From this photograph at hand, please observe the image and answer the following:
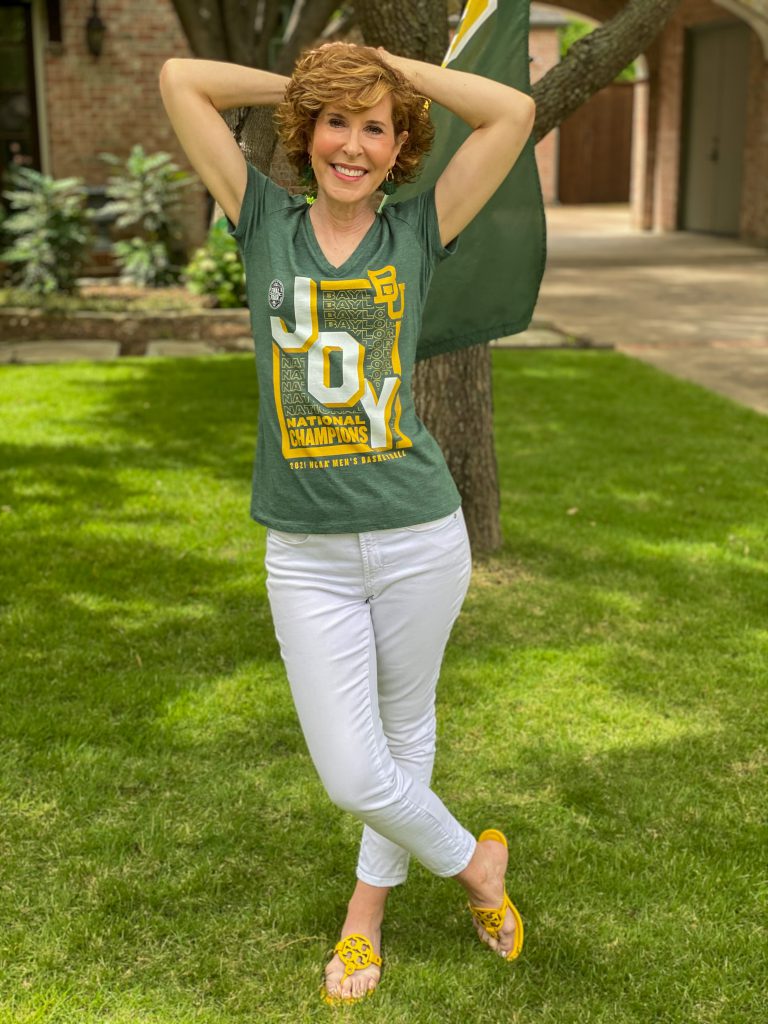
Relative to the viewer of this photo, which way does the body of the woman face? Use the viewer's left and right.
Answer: facing the viewer

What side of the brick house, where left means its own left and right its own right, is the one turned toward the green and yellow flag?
front

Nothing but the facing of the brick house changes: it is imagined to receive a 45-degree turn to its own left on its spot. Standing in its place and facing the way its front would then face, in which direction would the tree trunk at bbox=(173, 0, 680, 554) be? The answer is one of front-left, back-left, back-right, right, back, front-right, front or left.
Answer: front-right

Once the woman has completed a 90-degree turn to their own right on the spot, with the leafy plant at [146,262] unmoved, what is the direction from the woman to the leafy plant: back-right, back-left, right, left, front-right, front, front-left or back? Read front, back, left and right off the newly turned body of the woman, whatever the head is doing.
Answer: right

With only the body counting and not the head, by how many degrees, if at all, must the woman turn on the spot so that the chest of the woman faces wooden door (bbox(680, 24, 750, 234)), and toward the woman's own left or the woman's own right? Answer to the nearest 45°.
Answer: approximately 180°

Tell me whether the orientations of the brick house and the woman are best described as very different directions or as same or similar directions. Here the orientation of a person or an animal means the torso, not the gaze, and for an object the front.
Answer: same or similar directions

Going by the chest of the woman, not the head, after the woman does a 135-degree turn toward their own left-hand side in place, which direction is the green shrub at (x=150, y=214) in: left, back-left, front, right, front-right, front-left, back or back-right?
front-left

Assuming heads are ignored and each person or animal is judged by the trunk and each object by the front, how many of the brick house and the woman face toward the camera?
2

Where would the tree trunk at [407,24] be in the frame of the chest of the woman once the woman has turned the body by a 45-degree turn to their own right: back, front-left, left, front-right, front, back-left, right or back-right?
back-right

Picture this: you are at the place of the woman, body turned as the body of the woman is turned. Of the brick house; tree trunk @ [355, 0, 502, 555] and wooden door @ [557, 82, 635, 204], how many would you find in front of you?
0

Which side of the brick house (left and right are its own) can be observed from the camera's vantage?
front

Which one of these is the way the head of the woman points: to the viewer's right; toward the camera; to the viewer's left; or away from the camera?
toward the camera

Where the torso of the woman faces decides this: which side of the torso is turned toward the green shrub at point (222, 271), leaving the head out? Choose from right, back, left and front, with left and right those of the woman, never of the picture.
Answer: back

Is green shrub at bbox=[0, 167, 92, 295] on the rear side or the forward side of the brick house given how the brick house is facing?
on the forward side
